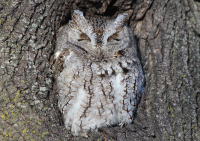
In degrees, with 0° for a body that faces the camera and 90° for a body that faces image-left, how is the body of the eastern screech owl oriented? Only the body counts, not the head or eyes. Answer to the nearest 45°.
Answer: approximately 0°
